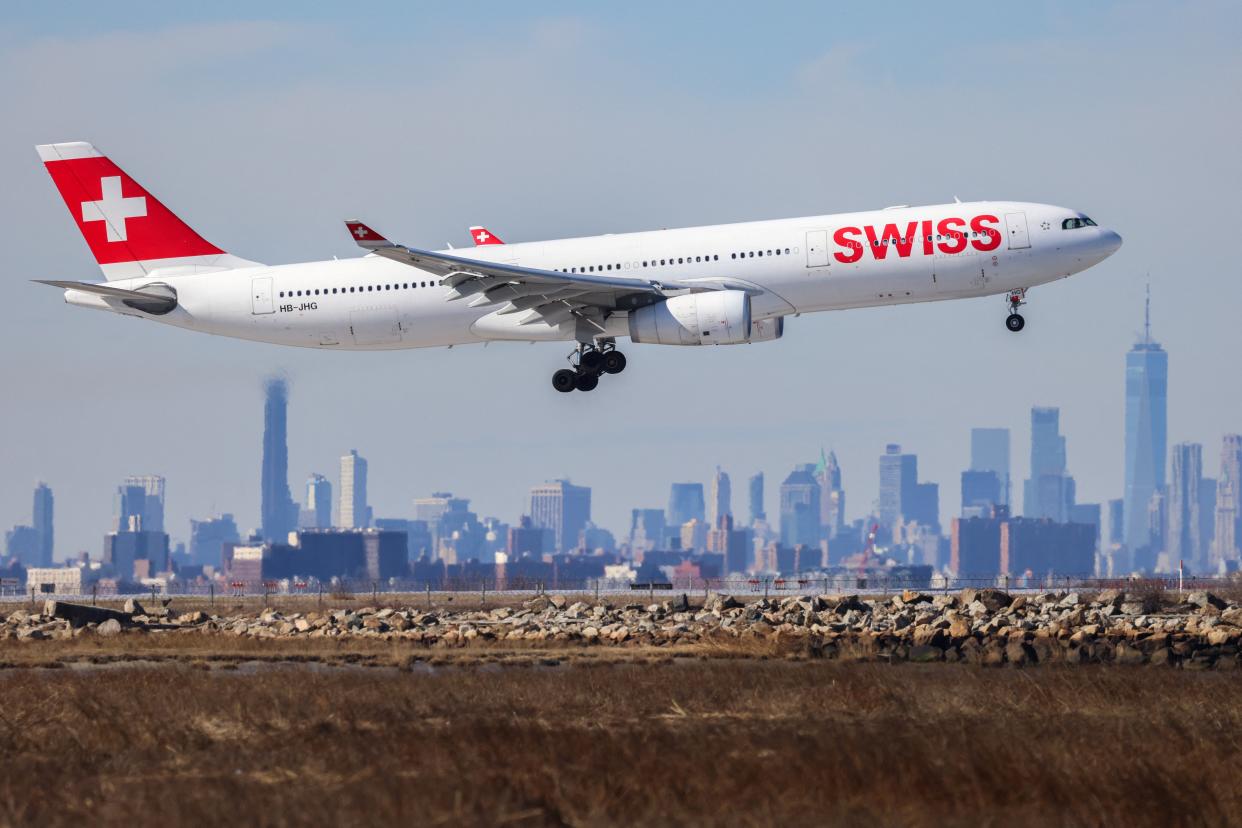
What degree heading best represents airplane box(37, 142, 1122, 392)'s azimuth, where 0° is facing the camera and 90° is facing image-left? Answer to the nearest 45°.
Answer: approximately 270°
